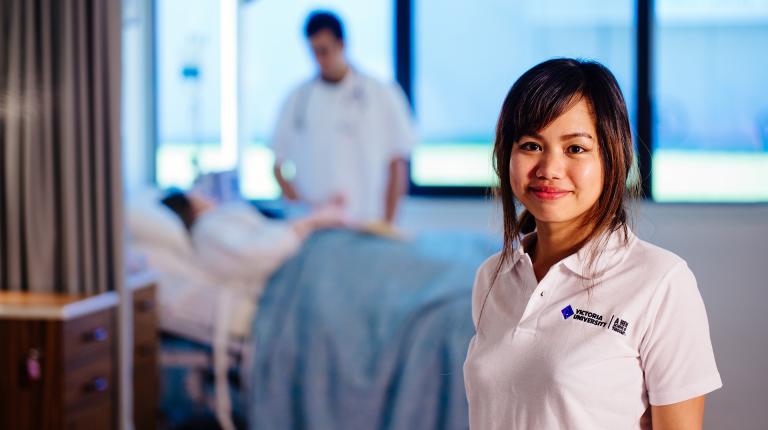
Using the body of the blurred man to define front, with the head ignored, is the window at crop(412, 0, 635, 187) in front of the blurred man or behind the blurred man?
behind

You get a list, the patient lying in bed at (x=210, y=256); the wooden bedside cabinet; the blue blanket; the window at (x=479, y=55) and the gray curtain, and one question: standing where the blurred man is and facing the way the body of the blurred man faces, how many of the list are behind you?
1

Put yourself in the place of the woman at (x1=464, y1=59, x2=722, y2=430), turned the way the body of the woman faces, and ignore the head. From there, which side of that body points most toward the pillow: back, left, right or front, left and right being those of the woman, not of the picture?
right

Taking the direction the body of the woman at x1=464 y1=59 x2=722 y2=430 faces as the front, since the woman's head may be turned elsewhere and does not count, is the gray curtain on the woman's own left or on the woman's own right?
on the woman's own right

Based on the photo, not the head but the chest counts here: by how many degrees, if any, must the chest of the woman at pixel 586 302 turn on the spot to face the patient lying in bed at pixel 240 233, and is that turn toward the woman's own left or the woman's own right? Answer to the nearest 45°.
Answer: approximately 90° to the woman's own right

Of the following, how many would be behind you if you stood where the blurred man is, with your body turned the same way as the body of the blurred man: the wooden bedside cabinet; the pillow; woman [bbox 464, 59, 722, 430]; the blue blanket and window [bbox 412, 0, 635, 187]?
1

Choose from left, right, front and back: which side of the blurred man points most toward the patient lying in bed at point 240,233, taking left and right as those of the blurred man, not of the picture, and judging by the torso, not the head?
front

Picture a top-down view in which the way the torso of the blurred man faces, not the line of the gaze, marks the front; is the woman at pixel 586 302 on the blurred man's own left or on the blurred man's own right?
on the blurred man's own left

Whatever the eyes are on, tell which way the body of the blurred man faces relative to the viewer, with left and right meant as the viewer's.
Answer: facing the viewer and to the left of the viewer

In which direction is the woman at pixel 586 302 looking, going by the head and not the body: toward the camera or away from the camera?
toward the camera

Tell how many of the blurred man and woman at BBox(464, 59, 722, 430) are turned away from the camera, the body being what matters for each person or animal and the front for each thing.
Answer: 0

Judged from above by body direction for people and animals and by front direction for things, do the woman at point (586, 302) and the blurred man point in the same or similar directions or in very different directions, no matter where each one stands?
same or similar directions

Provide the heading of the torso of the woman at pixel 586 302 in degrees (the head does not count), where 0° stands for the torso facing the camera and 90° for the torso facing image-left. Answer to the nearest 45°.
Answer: approximately 45°
